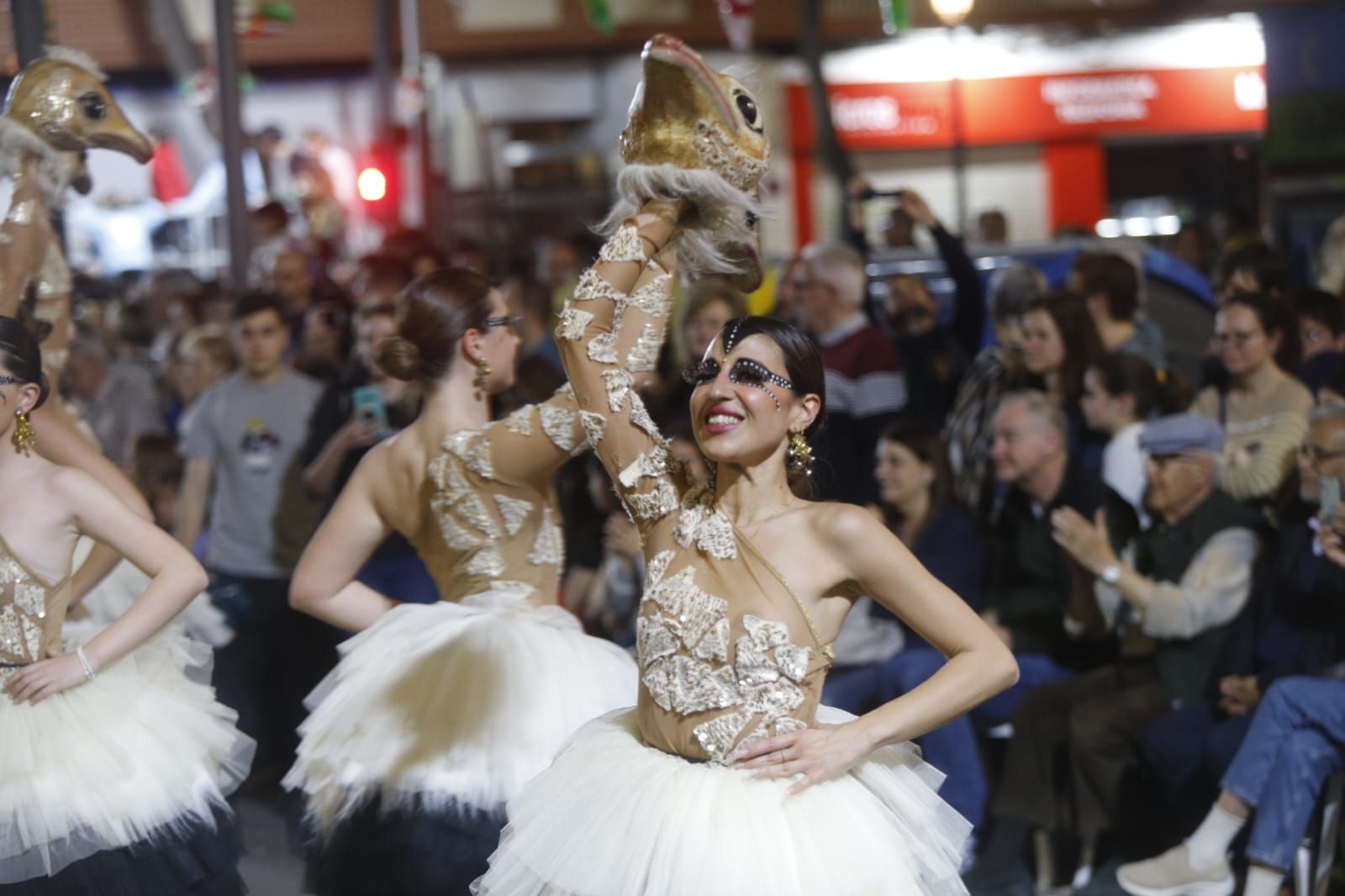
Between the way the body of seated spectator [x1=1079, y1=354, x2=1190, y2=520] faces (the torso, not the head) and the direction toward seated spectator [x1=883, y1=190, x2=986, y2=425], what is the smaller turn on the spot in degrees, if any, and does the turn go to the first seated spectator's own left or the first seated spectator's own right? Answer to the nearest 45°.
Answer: approximately 45° to the first seated spectator's own right

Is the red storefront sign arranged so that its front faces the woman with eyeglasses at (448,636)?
yes

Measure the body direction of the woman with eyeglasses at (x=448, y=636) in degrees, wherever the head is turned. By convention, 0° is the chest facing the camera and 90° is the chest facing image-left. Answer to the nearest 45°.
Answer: approximately 225°

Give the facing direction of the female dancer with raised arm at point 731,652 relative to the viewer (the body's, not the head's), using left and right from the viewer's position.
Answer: facing the viewer and to the left of the viewer

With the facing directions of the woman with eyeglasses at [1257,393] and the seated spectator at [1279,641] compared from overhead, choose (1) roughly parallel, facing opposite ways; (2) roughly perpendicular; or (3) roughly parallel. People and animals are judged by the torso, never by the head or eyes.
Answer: roughly parallel

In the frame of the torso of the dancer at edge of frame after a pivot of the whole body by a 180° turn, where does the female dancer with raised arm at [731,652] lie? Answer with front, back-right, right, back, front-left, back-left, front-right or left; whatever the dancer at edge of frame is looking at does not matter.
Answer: right

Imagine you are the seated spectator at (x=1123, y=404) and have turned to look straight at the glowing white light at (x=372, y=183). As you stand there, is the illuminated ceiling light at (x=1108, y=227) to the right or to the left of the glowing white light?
right

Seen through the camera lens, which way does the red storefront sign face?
facing the viewer

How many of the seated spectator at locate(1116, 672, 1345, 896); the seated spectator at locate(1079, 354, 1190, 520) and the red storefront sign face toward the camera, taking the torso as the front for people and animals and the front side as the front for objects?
1

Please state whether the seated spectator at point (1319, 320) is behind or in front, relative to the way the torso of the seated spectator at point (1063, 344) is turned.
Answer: behind

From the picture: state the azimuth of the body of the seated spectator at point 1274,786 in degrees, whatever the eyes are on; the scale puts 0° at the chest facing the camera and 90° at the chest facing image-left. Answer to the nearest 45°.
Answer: approximately 90°

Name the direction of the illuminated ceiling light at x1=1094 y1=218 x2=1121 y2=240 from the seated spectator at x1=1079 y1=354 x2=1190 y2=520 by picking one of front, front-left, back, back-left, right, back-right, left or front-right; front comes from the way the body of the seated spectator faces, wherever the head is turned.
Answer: right

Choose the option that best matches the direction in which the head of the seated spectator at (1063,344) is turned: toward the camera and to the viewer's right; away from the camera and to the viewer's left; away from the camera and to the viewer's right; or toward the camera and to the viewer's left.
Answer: toward the camera and to the viewer's left

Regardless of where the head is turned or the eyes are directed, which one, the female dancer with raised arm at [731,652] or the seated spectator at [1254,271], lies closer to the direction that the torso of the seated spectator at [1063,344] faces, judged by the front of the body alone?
the female dancer with raised arm
